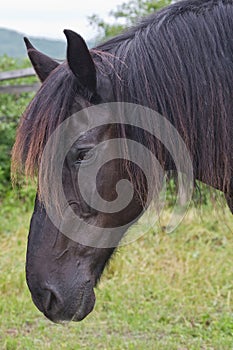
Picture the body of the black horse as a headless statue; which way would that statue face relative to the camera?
to the viewer's left
